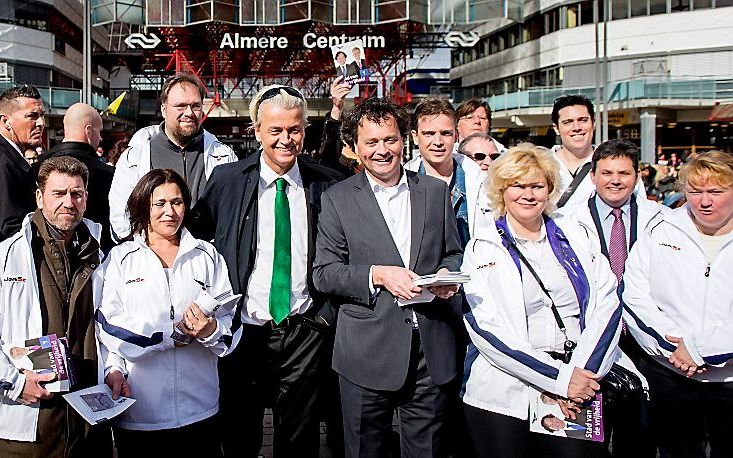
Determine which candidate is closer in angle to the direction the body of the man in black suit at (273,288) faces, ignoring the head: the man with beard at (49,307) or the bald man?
the man with beard

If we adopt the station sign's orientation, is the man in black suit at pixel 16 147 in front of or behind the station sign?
in front

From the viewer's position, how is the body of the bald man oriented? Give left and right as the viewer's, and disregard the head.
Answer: facing away from the viewer and to the right of the viewer

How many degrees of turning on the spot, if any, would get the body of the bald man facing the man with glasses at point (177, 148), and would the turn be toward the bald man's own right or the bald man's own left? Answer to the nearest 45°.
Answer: approximately 90° to the bald man's own right

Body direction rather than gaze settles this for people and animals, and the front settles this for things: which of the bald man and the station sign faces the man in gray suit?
the station sign

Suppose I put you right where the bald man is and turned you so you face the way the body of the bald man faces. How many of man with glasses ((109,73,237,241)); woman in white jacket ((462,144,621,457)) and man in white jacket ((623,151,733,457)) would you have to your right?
3

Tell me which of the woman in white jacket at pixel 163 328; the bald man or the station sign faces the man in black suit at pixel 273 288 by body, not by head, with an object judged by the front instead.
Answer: the station sign
